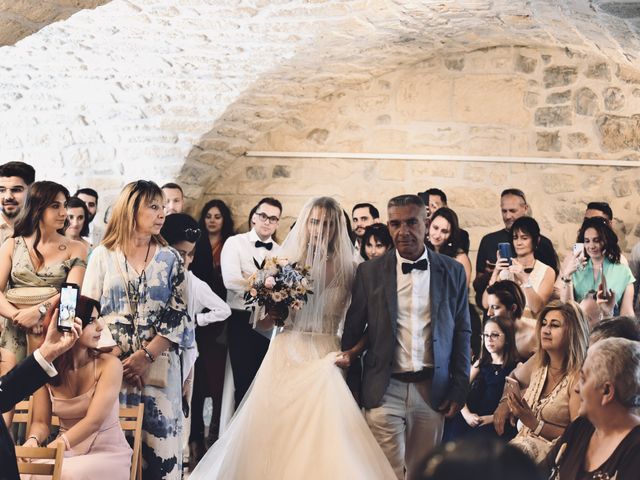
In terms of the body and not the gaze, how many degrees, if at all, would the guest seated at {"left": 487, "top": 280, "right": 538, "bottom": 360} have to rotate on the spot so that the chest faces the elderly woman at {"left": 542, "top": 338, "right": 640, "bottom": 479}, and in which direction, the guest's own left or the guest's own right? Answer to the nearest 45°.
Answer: approximately 45° to the guest's own left

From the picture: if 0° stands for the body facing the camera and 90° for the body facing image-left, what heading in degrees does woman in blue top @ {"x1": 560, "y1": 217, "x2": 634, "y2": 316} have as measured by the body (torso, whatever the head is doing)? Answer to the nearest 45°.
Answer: approximately 45°

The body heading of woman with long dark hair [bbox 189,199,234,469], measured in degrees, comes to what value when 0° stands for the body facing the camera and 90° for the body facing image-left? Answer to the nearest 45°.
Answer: approximately 0°

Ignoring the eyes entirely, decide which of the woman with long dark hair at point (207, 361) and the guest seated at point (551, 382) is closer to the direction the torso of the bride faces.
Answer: the guest seated

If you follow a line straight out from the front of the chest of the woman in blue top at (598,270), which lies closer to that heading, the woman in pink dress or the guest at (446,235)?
the woman in pink dress

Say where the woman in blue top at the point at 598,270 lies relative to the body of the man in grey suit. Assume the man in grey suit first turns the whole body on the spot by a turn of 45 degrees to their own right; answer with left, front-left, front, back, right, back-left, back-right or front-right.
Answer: back
